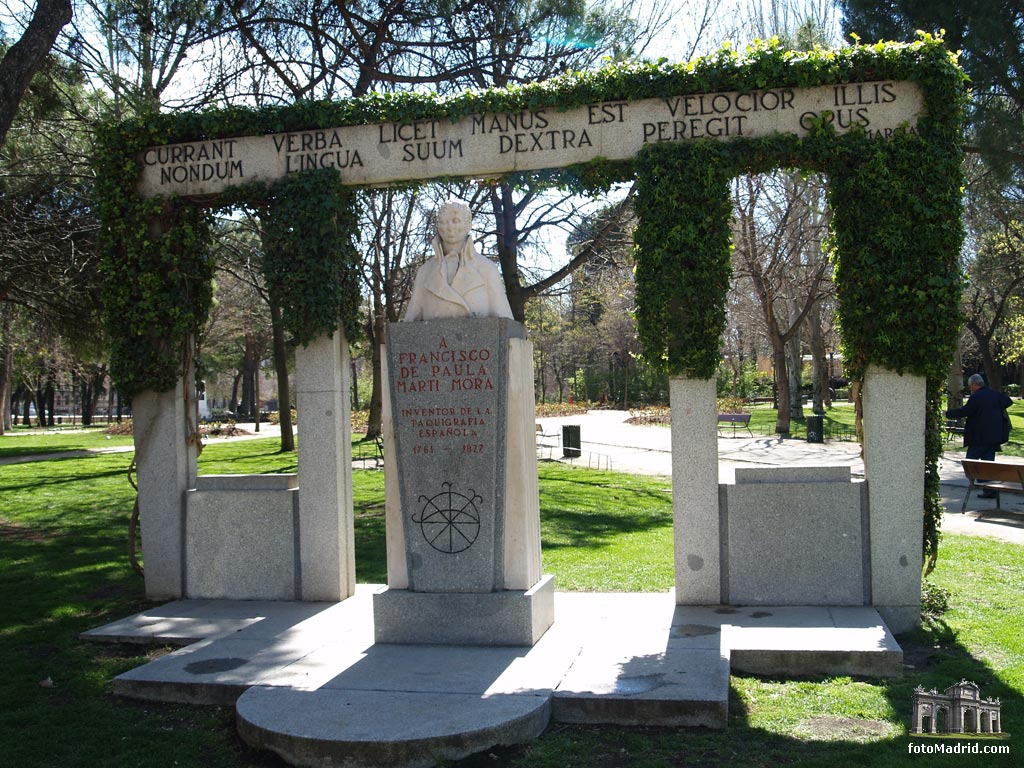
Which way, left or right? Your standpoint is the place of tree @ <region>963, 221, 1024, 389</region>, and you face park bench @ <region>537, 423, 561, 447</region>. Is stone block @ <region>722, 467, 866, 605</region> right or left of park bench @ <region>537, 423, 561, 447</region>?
left

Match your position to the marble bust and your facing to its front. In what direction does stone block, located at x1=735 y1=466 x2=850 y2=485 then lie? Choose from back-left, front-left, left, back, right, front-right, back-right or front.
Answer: left

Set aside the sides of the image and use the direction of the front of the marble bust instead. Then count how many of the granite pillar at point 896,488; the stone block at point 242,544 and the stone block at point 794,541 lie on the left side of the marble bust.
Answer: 2

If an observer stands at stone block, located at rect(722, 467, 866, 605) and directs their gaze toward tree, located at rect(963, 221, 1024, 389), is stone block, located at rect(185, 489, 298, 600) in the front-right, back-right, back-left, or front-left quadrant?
back-left

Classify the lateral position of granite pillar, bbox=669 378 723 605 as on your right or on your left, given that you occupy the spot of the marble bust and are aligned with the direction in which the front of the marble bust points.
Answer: on your left

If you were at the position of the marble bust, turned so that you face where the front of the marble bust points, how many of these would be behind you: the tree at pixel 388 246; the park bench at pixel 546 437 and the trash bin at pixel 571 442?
3

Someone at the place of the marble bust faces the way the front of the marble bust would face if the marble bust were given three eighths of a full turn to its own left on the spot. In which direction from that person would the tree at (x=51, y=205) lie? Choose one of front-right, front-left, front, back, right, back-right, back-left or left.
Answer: left

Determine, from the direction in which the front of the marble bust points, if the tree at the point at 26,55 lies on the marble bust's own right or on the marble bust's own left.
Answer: on the marble bust's own right

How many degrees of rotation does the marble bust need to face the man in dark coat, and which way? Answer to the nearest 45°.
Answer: approximately 135° to its left

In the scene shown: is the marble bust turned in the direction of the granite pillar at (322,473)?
no

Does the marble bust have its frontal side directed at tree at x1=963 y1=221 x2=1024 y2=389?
no

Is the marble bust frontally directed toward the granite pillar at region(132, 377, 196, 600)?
no

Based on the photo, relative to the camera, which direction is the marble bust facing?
toward the camera

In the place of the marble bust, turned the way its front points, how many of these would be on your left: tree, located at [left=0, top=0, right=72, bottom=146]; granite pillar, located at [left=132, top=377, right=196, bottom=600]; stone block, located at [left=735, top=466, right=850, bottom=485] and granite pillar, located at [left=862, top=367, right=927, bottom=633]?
2

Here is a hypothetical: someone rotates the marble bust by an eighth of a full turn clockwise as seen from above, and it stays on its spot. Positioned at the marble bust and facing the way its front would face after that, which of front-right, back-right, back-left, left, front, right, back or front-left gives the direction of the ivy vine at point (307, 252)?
right

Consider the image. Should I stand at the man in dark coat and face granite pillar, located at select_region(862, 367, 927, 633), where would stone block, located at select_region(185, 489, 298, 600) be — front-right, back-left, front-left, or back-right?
front-right

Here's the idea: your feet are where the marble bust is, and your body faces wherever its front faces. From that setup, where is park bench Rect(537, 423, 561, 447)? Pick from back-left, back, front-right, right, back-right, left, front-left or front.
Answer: back

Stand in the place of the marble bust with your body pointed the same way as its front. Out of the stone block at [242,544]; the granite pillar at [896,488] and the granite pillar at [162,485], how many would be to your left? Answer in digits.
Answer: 1

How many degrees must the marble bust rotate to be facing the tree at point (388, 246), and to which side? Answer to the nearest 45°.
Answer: approximately 180°

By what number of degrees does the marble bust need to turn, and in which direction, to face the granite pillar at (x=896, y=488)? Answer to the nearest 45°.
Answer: approximately 90° to its left
